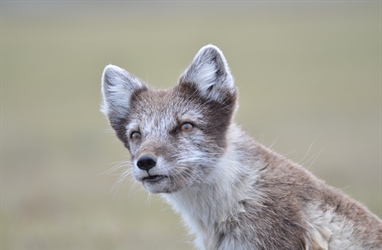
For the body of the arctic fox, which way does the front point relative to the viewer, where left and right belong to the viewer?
facing the viewer and to the left of the viewer
